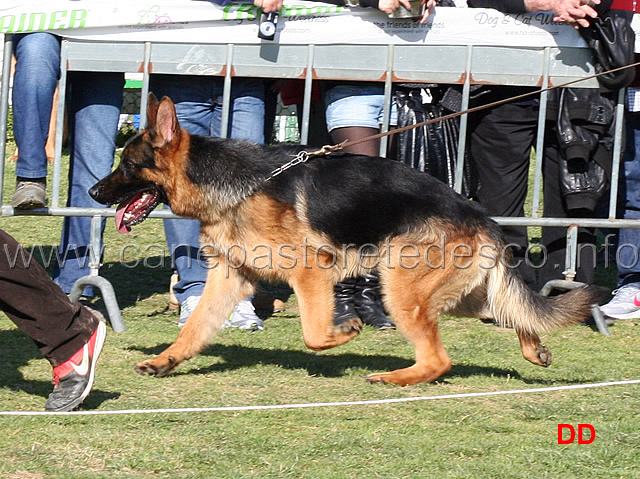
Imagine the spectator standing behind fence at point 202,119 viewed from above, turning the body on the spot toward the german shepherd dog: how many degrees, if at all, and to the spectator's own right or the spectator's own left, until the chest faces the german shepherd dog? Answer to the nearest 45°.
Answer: approximately 45° to the spectator's own left

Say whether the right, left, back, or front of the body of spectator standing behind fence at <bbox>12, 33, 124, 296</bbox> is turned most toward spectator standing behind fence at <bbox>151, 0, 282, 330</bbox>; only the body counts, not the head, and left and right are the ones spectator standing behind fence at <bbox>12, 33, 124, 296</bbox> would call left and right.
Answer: left

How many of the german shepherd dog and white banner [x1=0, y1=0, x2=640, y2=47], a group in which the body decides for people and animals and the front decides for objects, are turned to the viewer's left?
1

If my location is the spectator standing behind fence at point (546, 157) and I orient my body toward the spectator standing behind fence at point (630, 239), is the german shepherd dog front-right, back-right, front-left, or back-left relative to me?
back-right

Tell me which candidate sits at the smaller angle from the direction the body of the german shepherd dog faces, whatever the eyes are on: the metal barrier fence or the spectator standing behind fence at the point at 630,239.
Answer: the metal barrier fence

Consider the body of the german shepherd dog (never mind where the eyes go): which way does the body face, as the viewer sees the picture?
to the viewer's left
